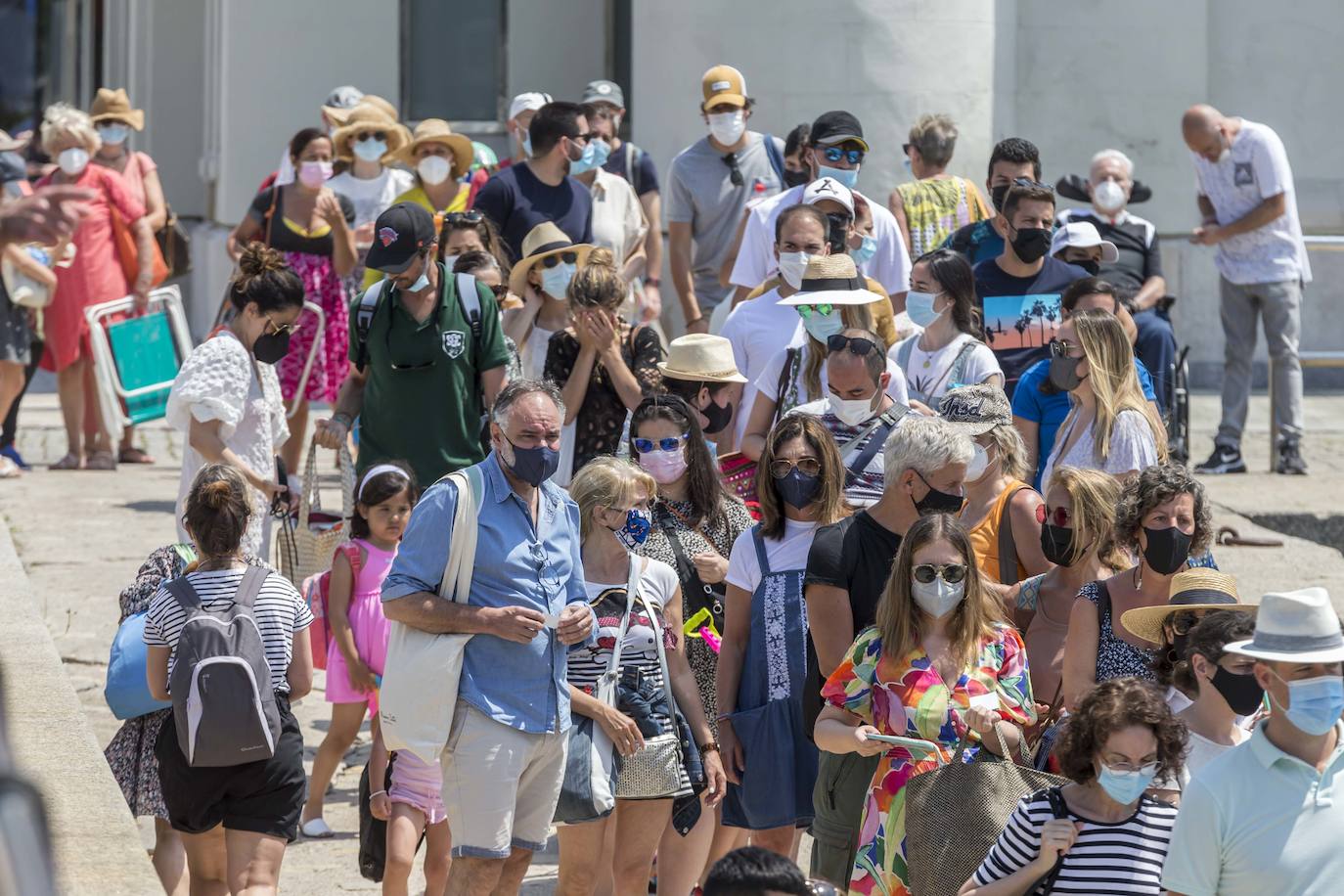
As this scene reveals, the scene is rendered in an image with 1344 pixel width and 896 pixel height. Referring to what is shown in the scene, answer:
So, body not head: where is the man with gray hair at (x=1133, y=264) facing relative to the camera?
toward the camera

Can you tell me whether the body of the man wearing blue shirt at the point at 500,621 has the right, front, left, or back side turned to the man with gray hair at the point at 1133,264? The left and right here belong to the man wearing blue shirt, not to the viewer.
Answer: left

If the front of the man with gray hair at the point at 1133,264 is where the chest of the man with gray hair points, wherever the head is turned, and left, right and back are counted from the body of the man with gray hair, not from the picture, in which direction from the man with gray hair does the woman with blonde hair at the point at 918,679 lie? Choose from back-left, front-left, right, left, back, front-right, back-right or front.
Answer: front

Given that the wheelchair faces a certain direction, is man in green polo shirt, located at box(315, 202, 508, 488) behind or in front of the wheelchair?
in front

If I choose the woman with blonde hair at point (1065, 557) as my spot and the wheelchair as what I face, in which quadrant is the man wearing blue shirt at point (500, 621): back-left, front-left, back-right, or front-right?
back-left

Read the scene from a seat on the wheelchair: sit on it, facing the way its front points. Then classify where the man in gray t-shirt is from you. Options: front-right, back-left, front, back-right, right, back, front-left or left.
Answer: right

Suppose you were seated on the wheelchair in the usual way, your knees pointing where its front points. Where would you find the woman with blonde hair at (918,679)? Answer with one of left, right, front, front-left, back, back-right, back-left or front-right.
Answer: front

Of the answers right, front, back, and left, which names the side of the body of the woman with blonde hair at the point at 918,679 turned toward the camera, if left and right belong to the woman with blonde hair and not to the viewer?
front

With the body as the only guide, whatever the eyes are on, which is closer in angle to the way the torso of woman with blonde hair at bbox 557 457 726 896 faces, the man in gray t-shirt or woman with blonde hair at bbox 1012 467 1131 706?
the woman with blonde hair

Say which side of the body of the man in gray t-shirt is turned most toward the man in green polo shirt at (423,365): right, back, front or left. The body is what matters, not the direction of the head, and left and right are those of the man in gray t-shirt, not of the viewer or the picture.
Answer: front

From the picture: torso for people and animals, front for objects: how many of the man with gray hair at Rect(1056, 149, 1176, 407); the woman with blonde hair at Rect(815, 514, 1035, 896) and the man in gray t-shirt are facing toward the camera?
3

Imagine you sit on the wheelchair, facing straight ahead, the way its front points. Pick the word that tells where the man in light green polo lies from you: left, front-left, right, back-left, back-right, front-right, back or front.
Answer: front

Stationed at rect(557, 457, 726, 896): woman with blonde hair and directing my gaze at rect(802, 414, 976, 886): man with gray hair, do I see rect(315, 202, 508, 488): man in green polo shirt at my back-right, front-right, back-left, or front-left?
back-left

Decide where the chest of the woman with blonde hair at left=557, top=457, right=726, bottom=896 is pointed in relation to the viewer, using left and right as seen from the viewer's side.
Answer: facing the viewer and to the right of the viewer

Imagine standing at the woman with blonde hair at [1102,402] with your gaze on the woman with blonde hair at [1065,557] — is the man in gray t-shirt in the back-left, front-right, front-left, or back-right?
back-right

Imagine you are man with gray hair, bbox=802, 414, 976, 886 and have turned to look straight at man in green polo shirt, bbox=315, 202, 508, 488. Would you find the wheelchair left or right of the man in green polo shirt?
right

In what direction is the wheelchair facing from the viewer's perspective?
toward the camera

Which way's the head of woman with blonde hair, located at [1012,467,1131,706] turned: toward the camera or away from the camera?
toward the camera

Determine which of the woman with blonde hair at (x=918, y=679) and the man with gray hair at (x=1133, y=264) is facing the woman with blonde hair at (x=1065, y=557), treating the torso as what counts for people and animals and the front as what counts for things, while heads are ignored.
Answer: the man with gray hair
